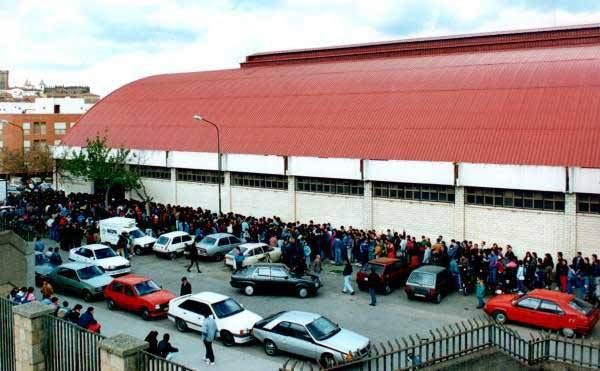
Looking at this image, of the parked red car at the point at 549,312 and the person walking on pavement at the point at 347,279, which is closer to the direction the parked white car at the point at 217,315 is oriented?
the parked red car

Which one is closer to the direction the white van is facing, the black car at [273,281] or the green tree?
the black car

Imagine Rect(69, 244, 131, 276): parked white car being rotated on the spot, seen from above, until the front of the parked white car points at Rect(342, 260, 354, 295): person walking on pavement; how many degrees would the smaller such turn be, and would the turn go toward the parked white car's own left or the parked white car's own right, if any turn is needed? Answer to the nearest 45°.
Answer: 0° — it already faces them

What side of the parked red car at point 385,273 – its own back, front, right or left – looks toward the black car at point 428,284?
right

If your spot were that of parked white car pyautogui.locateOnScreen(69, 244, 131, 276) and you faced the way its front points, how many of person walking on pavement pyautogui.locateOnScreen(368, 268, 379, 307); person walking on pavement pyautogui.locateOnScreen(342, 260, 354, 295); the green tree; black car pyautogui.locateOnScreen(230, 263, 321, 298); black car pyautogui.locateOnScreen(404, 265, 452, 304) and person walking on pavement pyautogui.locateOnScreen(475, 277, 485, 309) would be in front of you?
5

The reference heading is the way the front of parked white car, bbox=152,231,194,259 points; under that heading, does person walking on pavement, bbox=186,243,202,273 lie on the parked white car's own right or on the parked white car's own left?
on the parked white car's own left

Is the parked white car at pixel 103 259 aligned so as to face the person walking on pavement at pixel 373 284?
yes

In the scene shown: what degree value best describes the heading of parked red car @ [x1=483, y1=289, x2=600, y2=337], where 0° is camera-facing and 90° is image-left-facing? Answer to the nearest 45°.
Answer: approximately 135°
